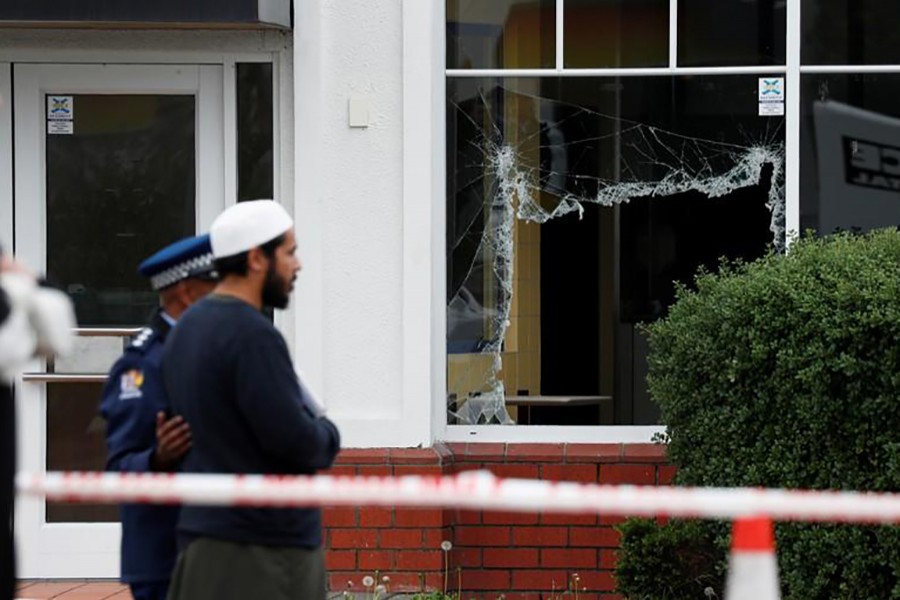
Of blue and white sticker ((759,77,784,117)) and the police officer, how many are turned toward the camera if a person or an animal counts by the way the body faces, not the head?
1

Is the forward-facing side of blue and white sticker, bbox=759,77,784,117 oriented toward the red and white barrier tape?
yes

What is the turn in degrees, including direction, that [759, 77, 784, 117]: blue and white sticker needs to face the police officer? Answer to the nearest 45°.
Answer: approximately 45° to its right

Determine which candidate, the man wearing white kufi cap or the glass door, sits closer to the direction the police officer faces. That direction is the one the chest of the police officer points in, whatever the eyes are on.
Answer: the man wearing white kufi cap

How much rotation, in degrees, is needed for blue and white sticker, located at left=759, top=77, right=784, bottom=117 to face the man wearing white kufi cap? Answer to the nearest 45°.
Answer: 0° — it already faces them

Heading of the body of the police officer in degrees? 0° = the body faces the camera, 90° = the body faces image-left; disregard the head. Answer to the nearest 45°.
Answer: approximately 270°

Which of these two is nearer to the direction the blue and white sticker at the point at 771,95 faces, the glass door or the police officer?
the police officer

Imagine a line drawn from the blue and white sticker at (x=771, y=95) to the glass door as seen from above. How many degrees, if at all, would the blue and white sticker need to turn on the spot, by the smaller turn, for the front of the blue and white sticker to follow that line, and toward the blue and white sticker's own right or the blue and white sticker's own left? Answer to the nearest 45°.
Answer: approximately 90° to the blue and white sticker's own right

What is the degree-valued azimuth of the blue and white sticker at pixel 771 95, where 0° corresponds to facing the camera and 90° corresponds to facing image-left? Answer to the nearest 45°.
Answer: approximately 0°

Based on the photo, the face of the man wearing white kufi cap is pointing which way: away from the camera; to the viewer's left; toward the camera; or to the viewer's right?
to the viewer's right

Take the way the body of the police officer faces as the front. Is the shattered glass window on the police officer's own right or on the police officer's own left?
on the police officer's own left
